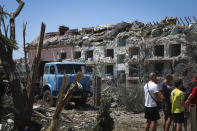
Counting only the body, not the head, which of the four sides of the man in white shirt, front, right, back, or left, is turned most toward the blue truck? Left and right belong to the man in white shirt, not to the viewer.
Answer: left

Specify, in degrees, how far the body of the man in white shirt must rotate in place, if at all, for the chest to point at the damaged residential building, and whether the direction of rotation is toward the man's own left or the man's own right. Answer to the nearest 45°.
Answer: approximately 45° to the man's own left

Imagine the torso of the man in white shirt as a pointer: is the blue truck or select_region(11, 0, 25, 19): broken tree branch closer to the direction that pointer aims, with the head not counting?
the blue truck

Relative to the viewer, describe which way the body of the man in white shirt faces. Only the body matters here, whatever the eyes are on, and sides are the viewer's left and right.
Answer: facing away from the viewer and to the right of the viewer

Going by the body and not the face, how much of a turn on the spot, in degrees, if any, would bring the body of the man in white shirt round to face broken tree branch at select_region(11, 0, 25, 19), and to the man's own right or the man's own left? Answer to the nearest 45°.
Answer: approximately 135° to the man's own left
